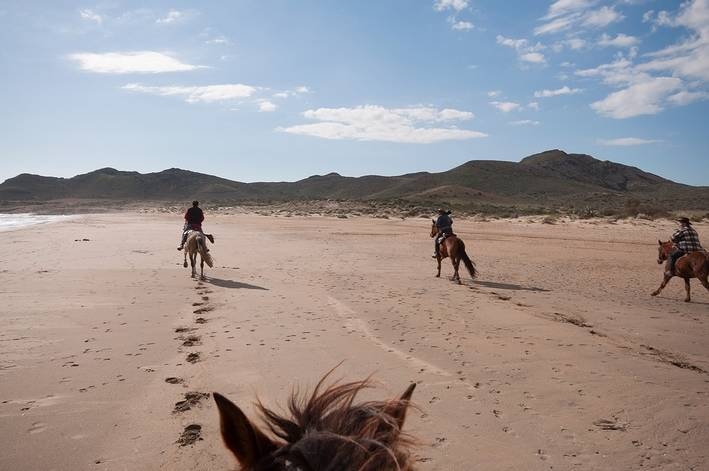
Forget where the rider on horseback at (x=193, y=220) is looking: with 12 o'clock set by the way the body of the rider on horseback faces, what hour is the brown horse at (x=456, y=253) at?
The brown horse is roughly at 4 o'clock from the rider on horseback.

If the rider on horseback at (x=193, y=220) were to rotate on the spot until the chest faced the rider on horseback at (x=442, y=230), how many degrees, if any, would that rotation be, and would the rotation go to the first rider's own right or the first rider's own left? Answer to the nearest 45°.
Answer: approximately 90° to the first rider's own right

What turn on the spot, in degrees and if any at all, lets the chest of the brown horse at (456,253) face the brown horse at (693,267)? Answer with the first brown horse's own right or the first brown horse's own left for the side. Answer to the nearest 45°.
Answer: approximately 135° to the first brown horse's own right

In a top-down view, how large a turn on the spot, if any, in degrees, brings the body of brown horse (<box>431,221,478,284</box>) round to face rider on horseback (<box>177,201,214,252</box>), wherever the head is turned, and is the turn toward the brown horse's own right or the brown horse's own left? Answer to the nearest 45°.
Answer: approximately 45° to the brown horse's own left

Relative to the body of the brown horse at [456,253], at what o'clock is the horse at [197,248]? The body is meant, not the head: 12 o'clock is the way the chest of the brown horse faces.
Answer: The horse is roughly at 10 o'clock from the brown horse.

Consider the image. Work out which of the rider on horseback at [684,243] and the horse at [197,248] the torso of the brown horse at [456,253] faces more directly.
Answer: the horse

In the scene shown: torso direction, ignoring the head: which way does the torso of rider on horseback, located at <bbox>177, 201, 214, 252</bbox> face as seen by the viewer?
away from the camera

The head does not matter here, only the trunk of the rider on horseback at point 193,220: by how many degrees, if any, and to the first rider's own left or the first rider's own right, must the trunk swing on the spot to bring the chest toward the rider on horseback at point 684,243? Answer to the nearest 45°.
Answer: approximately 135° to the first rider's own right

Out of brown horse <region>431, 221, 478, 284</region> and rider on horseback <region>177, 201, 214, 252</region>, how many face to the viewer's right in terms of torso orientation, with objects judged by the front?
0

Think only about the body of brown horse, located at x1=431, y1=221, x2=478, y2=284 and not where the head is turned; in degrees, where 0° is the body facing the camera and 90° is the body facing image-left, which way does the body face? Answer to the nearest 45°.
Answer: approximately 135°
